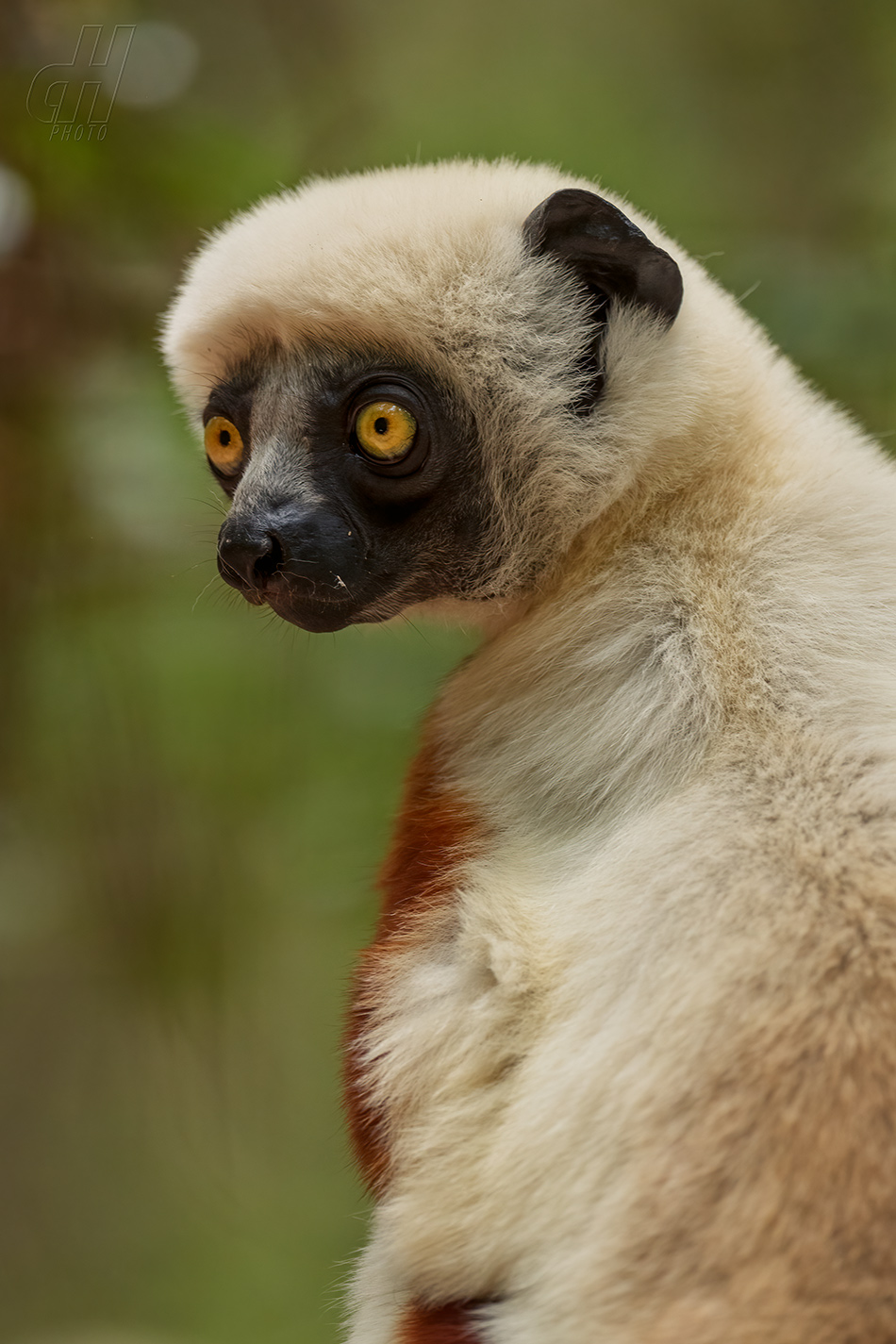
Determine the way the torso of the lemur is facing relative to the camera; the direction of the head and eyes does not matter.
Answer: to the viewer's left
